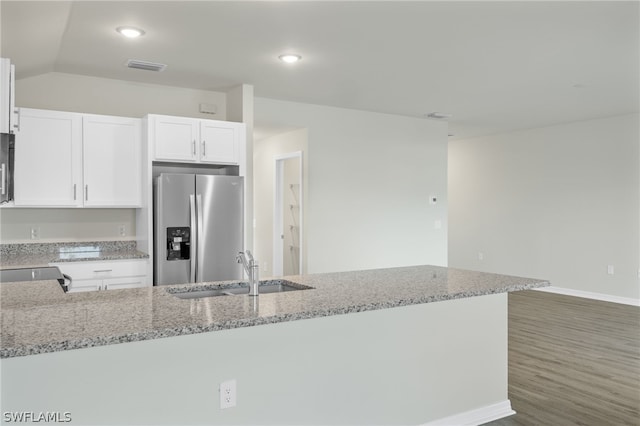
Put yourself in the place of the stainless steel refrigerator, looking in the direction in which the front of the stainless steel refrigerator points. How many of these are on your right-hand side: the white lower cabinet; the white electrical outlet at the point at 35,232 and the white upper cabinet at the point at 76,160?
3

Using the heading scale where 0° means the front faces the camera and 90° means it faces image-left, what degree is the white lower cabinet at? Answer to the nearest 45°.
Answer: approximately 0°

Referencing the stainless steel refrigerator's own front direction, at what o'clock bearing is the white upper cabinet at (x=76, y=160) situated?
The white upper cabinet is roughly at 3 o'clock from the stainless steel refrigerator.

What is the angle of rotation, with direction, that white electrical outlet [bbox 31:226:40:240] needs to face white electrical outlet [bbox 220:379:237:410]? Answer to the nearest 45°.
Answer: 0° — it already faces it

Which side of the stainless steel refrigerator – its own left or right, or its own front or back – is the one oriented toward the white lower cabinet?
right

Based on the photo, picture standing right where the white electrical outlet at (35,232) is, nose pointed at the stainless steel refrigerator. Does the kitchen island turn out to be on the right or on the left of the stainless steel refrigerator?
right

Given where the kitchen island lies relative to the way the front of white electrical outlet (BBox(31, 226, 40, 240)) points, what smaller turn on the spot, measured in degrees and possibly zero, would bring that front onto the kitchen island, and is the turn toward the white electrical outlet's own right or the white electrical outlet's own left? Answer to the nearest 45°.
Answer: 0° — it already faces it
